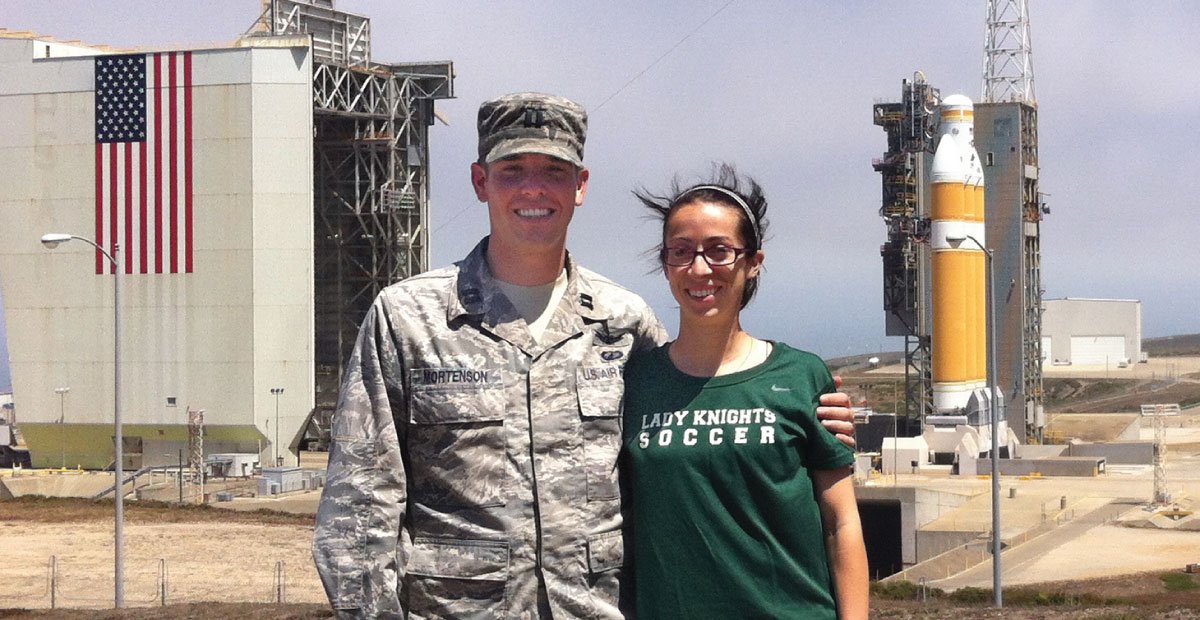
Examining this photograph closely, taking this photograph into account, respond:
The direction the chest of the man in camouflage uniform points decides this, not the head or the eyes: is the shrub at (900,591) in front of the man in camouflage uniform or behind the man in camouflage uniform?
behind

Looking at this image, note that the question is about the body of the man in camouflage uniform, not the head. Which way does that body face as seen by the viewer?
toward the camera

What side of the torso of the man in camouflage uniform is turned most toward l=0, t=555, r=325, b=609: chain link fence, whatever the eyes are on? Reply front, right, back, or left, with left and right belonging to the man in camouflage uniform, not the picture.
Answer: back

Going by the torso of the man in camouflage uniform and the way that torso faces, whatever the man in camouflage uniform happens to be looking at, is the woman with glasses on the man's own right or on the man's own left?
on the man's own left

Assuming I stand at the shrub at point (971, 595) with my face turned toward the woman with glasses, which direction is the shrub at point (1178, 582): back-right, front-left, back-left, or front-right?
back-left

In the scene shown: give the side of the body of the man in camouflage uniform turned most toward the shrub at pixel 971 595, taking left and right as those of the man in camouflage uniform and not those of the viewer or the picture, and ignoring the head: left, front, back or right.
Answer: back

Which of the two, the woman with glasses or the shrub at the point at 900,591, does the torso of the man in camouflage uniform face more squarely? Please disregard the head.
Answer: the woman with glasses

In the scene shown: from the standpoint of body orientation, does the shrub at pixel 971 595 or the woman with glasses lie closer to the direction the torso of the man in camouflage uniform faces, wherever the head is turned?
the woman with glasses

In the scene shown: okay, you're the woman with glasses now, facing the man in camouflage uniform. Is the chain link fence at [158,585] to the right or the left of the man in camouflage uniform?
right

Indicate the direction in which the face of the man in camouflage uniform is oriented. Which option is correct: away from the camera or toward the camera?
toward the camera

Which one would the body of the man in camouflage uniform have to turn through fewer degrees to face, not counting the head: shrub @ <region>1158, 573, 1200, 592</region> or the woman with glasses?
the woman with glasses
